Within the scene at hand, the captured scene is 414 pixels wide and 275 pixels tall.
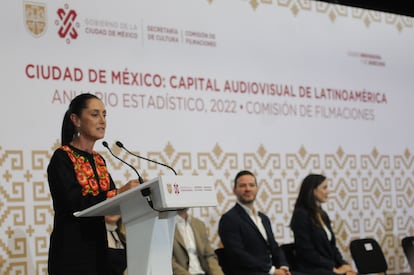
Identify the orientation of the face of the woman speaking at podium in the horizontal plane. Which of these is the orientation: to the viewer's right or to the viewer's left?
to the viewer's right

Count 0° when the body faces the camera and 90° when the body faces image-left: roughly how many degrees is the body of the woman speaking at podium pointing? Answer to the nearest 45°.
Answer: approximately 315°

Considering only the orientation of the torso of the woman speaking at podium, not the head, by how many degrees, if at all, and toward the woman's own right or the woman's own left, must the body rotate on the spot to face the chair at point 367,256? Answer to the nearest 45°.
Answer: approximately 90° to the woman's own left

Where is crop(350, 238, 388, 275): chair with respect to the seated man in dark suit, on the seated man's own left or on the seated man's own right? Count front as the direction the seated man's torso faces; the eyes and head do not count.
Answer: on the seated man's own left

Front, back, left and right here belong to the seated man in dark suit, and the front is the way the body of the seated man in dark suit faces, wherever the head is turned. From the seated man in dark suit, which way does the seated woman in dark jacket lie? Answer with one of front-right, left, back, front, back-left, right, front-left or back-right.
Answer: left

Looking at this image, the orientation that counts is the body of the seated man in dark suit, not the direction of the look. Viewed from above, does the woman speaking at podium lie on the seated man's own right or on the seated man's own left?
on the seated man's own right

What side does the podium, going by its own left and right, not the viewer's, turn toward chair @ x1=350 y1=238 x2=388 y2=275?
left

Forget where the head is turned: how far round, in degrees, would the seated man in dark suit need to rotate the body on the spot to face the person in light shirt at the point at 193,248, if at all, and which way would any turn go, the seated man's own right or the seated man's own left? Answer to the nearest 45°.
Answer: approximately 90° to the seated man's own right
